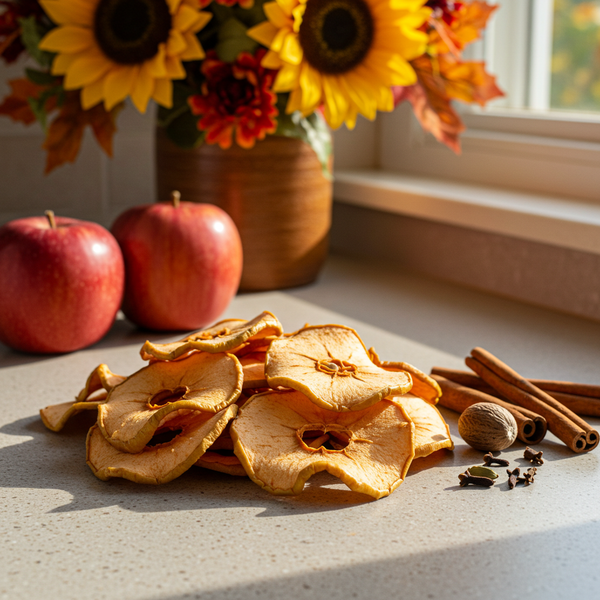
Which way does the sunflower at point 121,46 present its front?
toward the camera

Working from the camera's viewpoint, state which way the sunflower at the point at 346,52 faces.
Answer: facing the viewer

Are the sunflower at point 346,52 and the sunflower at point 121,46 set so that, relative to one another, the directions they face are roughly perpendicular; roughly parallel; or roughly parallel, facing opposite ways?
roughly parallel

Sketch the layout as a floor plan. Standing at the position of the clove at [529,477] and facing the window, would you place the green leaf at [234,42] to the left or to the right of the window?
left

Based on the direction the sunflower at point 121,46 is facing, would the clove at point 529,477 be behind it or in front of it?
in front

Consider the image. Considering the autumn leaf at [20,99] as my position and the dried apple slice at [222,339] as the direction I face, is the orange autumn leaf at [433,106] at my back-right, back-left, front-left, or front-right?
front-left
